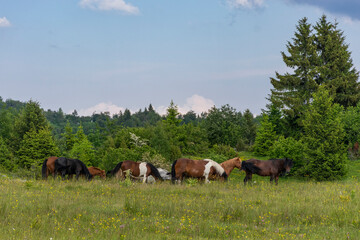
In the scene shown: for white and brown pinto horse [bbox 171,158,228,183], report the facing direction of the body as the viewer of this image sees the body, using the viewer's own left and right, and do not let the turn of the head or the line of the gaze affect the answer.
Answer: facing to the right of the viewer

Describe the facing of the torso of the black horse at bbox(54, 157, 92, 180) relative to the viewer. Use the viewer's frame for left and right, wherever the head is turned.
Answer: facing to the right of the viewer
